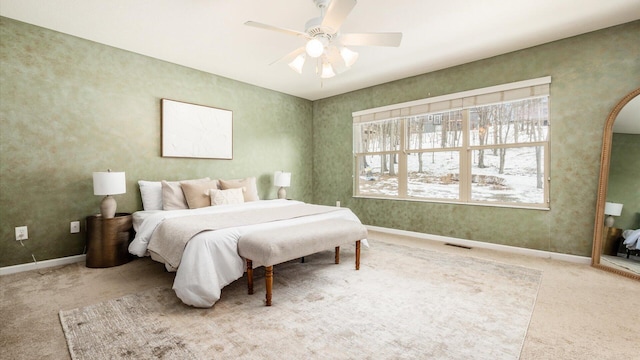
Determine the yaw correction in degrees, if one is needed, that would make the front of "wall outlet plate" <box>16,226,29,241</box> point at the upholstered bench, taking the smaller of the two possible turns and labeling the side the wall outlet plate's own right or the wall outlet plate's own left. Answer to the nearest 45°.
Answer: approximately 45° to the wall outlet plate's own left

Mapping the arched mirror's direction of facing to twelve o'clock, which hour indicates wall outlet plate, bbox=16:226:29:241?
The wall outlet plate is roughly at 12 o'clock from the arched mirror.

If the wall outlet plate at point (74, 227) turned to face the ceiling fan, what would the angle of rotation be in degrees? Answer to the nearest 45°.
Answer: approximately 45° to its left

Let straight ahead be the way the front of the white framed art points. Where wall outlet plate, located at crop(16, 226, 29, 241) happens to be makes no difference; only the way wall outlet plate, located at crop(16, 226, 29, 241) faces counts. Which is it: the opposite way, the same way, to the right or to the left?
the same way

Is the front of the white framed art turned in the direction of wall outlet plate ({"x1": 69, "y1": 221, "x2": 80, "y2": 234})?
no

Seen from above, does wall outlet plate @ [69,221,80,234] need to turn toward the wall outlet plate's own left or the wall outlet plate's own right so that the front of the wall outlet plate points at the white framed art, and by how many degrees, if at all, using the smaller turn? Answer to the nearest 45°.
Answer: approximately 90° to the wall outlet plate's own left

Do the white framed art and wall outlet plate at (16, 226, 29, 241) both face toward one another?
no

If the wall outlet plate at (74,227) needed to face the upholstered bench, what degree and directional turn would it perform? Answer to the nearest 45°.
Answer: approximately 45° to its left

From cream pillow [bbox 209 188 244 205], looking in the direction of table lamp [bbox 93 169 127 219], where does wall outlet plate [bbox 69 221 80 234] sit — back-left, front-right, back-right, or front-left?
front-right

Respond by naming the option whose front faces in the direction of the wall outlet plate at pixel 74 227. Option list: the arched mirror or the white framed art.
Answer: the arched mirror

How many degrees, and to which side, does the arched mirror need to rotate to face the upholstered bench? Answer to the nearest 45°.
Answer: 0° — it already faces it

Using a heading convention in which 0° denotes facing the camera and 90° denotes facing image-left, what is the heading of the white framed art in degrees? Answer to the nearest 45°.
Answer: approximately 315°

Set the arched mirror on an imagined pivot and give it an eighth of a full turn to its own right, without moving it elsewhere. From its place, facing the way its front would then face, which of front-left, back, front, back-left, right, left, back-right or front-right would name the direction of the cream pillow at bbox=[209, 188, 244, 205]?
front-left

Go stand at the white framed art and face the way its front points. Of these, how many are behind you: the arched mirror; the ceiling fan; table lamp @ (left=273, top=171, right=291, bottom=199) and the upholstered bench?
0
